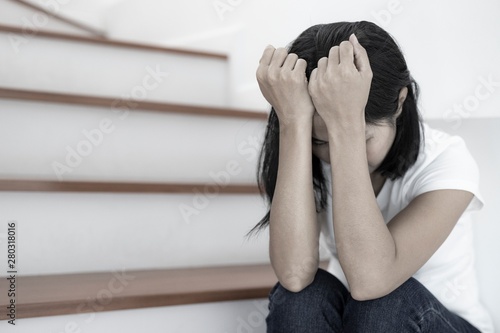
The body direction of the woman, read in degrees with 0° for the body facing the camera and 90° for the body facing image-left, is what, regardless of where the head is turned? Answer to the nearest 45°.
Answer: approximately 45°
